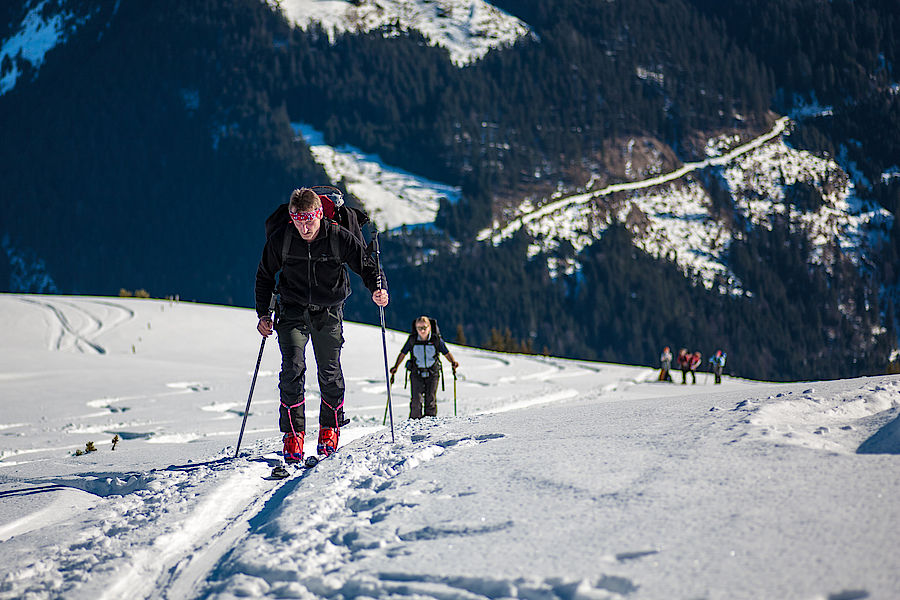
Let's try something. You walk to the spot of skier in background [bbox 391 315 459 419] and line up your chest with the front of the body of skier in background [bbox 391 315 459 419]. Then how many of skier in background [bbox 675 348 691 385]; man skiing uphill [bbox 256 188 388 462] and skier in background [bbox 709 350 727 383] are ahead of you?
1

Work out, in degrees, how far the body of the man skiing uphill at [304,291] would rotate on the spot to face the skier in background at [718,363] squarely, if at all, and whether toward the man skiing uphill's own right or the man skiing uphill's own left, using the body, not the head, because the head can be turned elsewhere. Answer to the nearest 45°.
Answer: approximately 135° to the man skiing uphill's own left

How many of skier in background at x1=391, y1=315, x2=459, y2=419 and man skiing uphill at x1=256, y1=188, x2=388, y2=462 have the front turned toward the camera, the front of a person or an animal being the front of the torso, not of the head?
2

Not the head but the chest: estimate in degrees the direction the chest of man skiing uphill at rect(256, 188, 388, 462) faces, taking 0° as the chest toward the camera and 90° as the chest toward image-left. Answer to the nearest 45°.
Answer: approximately 0°

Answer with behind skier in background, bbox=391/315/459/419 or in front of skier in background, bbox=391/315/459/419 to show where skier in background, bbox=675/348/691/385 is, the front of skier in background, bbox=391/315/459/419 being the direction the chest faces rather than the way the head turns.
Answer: behind

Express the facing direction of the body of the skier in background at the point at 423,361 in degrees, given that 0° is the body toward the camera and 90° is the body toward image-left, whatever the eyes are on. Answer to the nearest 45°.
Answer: approximately 0°

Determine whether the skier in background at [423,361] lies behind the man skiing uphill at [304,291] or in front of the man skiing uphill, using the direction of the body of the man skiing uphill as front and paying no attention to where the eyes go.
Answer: behind

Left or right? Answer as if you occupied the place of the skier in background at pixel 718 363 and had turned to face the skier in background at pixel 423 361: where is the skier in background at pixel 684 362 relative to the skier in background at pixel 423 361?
right

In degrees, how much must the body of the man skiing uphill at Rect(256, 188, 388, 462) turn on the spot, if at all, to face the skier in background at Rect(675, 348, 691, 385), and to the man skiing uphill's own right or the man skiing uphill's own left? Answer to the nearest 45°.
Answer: approximately 135° to the man skiing uphill's own left
